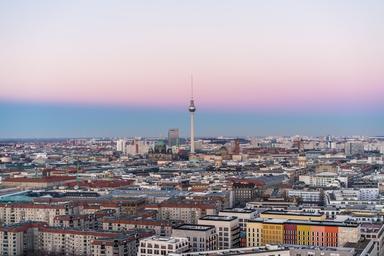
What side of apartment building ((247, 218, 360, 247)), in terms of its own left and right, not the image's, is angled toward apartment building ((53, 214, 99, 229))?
right

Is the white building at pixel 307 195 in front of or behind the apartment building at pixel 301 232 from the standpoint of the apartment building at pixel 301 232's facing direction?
behind

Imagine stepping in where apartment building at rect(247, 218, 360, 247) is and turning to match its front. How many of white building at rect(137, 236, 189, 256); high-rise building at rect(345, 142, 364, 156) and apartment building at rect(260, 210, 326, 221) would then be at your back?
2

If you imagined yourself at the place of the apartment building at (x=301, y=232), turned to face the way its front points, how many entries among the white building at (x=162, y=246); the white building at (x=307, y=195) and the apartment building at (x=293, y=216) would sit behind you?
2

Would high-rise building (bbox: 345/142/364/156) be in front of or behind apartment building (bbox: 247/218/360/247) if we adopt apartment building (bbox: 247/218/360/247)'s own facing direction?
behind

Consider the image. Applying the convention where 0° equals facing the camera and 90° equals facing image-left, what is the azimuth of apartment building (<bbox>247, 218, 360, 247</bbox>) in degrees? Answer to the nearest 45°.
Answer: approximately 0°

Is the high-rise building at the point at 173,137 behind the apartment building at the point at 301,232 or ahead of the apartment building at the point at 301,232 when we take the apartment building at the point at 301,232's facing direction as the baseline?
behind

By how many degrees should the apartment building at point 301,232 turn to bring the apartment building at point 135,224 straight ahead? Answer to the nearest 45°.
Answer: approximately 90° to its right

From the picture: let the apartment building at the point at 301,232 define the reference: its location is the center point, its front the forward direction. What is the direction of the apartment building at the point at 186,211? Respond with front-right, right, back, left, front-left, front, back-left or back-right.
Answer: back-right

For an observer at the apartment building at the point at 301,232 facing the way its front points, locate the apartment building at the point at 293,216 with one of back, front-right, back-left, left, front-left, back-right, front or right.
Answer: back

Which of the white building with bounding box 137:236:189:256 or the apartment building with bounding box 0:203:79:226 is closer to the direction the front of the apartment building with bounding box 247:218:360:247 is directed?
the white building
